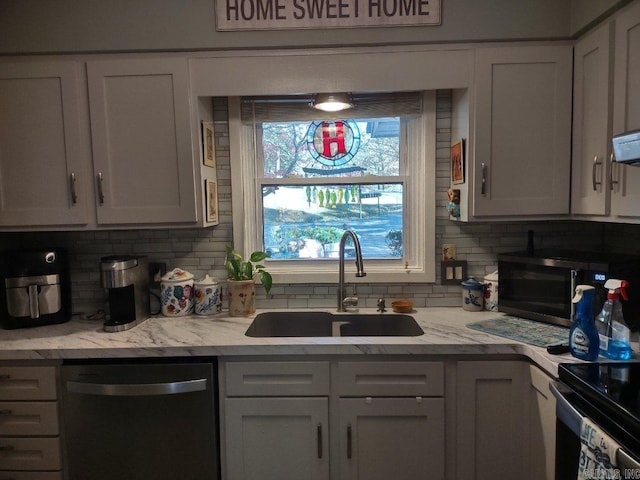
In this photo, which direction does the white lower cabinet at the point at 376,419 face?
toward the camera

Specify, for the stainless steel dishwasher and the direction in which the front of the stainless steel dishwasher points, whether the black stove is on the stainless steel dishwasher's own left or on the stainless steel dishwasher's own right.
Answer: on the stainless steel dishwasher's own left

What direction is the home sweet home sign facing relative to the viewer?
toward the camera

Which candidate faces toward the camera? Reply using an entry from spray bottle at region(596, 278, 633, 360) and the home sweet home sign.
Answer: the home sweet home sign

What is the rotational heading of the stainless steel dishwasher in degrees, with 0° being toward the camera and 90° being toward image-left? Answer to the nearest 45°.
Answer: approximately 0°

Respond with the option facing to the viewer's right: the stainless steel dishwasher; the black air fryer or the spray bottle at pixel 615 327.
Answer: the spray bottle

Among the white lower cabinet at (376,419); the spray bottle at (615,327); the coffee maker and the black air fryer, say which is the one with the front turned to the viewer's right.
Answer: the spray bottle

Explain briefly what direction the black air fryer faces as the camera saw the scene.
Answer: facing the viewer

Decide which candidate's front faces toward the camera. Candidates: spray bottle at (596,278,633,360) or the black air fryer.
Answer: the black air fryer

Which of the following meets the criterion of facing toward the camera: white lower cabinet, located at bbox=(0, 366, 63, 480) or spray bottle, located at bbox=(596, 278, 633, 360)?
the white lower cabinet

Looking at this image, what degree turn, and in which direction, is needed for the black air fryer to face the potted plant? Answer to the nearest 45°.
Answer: approximately 45° to its left
